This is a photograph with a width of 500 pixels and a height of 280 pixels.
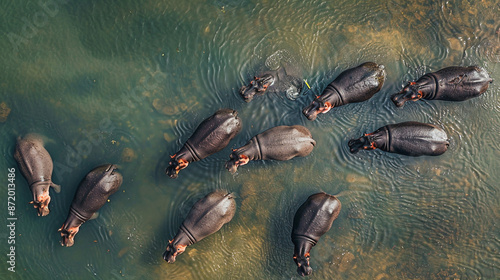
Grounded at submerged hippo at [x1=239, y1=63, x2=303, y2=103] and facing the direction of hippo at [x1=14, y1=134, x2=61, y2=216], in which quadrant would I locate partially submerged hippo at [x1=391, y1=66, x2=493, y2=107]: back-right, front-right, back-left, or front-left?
back-left

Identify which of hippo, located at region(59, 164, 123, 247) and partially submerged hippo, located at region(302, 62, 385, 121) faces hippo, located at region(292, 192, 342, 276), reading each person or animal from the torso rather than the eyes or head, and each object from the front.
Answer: the partially submerged hippo

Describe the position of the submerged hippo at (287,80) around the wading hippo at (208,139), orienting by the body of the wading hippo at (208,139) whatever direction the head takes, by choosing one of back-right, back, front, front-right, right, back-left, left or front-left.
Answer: back-left

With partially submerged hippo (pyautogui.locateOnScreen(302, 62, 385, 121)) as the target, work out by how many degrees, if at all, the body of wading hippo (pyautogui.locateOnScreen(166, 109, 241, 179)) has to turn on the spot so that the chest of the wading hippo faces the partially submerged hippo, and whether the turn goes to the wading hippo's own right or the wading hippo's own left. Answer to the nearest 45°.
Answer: approximately 135° to the wading hippo's own left

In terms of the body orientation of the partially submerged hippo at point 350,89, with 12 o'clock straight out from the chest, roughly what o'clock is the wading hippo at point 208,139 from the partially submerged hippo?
The wading hippo is roughly at 1 o'clock from the partially submerged hippo.

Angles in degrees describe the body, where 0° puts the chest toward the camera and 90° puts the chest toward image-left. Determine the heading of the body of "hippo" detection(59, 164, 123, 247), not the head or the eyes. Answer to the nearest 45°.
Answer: approximately 45°

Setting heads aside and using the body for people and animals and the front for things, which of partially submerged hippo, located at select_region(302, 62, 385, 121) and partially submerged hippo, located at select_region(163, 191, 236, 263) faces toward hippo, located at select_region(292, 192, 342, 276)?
partially submerged hippo, located at select_region(302, 62, 385, 121)

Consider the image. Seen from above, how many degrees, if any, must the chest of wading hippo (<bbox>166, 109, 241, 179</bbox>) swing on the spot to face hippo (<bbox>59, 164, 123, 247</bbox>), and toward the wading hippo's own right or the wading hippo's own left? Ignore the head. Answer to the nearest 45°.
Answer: approximately 45° to the wading hippo's own right

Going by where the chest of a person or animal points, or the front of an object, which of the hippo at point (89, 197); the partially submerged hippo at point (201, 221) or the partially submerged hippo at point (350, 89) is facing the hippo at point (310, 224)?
the partially submerged hippo at point (350, 89)

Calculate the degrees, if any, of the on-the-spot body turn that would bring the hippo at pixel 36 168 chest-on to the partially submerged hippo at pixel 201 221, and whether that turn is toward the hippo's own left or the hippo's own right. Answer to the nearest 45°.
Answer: approximately 45° to the hippo's own left

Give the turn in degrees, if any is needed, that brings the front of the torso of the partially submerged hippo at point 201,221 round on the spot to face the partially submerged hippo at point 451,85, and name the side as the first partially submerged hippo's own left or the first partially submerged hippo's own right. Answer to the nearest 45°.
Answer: approximately 135° to the first partially submerged hippo's own left

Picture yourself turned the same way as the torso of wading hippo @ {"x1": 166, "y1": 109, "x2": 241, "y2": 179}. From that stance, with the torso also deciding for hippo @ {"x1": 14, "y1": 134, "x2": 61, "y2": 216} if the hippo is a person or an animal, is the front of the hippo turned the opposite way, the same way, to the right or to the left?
to the left

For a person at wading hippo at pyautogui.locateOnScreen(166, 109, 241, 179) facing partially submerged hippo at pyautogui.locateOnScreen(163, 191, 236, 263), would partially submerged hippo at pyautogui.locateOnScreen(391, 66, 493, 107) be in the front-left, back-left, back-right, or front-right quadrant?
back-left
